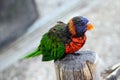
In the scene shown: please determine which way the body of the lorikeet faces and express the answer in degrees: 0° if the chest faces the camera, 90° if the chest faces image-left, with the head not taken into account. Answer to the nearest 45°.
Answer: approximately 270°
